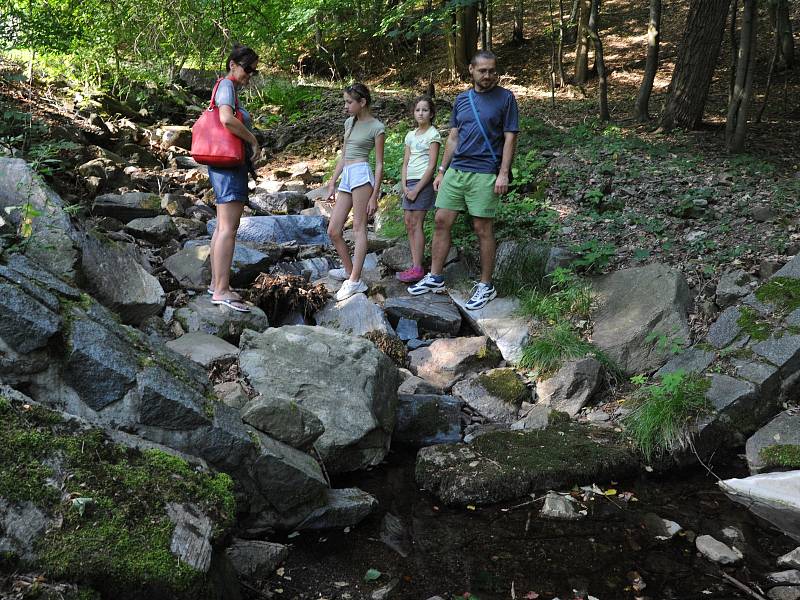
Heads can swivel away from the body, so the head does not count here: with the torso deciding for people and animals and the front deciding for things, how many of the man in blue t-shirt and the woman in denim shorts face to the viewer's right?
1

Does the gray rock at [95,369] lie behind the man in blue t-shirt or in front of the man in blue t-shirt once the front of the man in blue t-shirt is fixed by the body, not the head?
in front

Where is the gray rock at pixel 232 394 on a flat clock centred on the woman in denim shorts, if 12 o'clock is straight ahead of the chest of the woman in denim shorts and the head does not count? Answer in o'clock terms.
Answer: The gray rock is roughly at 3 o'clock from the woman in denim shorts.

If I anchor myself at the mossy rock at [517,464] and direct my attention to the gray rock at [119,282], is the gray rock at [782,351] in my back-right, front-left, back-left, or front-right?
back-right

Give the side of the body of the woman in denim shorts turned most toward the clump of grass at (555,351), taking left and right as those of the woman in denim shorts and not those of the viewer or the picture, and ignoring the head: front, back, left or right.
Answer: front

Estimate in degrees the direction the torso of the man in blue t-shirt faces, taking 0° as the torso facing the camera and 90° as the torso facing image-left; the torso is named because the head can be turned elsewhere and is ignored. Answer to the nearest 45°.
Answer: approximately 0°

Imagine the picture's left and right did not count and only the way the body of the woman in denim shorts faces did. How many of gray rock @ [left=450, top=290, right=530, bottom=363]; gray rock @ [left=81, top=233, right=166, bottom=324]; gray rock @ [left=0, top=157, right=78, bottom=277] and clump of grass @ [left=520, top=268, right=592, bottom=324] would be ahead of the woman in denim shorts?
2

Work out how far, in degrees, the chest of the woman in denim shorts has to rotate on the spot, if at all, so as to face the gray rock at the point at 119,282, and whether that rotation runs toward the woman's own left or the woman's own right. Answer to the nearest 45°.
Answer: approximately 135° to the woman's own right

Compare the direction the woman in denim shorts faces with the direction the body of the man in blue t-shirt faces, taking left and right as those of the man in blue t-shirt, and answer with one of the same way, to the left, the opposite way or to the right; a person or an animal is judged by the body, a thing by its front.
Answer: to the left

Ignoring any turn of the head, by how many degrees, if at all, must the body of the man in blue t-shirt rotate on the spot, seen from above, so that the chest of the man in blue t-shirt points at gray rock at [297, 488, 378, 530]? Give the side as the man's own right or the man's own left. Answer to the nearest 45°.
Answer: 0° — they already face it

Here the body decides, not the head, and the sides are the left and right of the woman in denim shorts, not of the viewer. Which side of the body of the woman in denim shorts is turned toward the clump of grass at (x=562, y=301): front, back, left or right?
front

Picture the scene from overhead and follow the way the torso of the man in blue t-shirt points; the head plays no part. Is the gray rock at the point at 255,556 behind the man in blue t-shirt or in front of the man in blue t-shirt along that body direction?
in front

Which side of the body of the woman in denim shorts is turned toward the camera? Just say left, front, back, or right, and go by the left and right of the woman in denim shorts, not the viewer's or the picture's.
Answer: right
